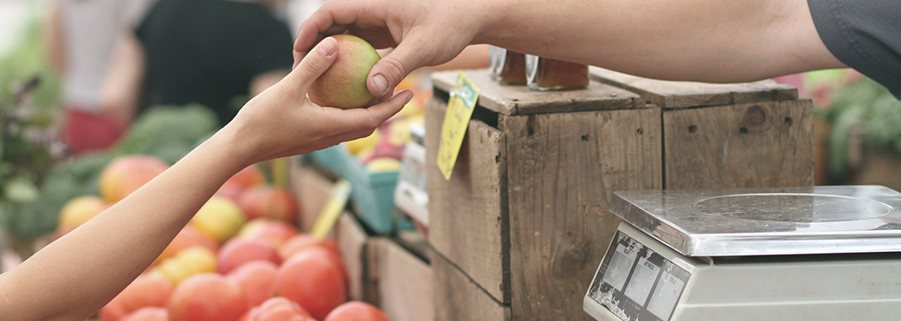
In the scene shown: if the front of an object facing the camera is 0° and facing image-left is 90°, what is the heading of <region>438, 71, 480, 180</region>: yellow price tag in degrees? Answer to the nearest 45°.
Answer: approximately 45°

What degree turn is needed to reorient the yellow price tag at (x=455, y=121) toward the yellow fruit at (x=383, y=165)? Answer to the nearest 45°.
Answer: approximately 135° to its right

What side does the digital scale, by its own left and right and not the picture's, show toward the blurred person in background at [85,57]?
right

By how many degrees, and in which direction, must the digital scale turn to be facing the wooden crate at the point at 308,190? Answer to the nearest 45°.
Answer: approximately 90° to its right

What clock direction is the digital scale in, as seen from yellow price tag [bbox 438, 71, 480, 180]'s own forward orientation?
The digital scale is roughly at 9 o'clock from the yellow price tag.

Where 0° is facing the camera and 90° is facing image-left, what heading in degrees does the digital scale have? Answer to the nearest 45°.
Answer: approximately 45°

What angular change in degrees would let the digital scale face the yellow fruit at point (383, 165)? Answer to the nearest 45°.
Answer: approximately 90° to its right

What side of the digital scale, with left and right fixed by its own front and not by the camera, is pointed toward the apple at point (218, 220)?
right
